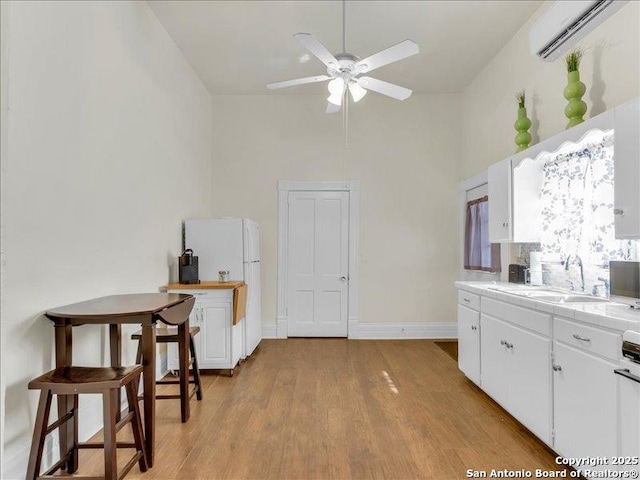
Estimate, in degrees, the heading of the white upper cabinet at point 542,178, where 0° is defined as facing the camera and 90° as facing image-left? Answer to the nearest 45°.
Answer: approximately 45°

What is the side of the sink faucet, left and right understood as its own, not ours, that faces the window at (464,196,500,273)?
right

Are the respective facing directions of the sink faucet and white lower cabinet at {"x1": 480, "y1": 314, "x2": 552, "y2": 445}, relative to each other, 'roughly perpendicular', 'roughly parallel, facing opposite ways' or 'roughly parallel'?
roughly parallel

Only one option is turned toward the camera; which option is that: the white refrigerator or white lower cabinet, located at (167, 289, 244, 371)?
the white lower cabinet

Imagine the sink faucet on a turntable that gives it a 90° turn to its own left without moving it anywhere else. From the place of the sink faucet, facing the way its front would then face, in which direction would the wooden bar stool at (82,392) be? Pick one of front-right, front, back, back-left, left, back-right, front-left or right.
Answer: right

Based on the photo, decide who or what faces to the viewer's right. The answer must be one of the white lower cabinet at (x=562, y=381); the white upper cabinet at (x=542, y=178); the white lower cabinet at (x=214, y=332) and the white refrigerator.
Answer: the white refrigerator

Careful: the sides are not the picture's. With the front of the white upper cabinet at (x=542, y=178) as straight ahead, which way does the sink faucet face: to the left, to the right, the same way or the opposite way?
the same way

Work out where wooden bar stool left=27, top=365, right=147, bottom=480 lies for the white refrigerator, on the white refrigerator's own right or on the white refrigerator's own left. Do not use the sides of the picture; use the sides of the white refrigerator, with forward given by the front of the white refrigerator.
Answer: on the white refrigerator's own right

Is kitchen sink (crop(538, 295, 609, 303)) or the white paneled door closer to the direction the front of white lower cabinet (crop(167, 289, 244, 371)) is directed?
the kitchen sink

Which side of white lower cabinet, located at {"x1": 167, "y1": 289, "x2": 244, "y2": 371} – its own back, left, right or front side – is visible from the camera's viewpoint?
front

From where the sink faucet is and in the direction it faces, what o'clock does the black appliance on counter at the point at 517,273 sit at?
The black appliance on counter is roughly at 3 o'clock from the sink faucet.

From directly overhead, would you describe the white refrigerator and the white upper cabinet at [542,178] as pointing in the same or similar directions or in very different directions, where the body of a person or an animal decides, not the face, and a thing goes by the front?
very different directions

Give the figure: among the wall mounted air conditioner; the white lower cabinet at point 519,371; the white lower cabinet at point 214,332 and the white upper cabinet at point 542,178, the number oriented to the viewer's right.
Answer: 0

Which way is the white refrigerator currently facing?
to the viewer's right
